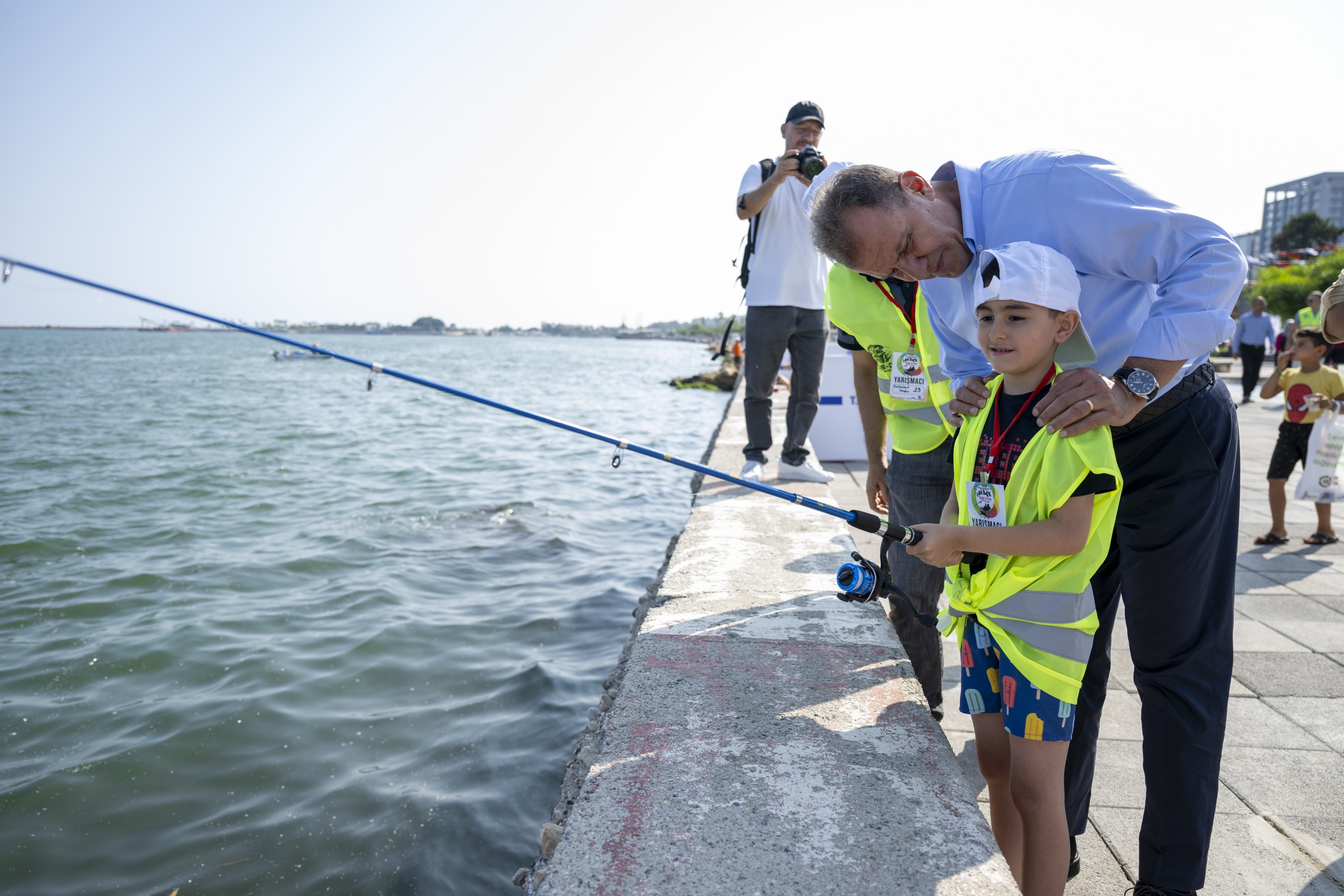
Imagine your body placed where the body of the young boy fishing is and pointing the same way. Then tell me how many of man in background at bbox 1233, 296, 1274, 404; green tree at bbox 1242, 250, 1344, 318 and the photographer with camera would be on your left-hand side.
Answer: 0

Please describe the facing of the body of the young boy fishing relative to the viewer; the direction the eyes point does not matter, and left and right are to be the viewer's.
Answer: facing the viewer and to the left of the viewer

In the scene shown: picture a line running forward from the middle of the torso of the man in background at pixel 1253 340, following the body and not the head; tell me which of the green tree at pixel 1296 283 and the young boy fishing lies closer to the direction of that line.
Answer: the young boy fishing

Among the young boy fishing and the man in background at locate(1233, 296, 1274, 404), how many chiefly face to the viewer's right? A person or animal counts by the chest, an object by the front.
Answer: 0

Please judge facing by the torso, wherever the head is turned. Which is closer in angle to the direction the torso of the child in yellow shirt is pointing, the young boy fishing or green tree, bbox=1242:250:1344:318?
the young boy fishing

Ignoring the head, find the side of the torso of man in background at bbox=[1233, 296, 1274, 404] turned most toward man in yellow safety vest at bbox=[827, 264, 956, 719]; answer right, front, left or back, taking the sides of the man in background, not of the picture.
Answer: front

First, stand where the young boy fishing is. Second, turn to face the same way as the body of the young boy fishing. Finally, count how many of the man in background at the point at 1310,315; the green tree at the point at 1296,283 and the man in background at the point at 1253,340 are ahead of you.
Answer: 0

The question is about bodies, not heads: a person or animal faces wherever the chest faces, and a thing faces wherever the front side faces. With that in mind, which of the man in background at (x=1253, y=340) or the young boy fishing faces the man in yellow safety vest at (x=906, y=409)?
the man in background

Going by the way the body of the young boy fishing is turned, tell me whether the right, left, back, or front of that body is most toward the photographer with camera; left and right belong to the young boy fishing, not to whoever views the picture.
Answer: right

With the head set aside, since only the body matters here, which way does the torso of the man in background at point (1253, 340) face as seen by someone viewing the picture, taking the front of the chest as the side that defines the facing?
toward the camera

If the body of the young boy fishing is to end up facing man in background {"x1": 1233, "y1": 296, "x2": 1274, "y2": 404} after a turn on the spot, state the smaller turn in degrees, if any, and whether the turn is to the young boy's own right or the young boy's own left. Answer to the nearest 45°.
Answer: approximately 135° to the young boy's own right

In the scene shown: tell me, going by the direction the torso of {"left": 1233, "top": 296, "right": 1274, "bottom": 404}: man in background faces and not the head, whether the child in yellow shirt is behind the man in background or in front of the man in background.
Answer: in front

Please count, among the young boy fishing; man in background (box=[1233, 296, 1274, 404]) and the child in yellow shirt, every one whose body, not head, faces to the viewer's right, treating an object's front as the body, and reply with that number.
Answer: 0

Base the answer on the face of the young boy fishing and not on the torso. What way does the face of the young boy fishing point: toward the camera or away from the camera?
toward the camera

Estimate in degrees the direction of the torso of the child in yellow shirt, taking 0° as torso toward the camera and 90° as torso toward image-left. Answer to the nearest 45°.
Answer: approximately 45°
